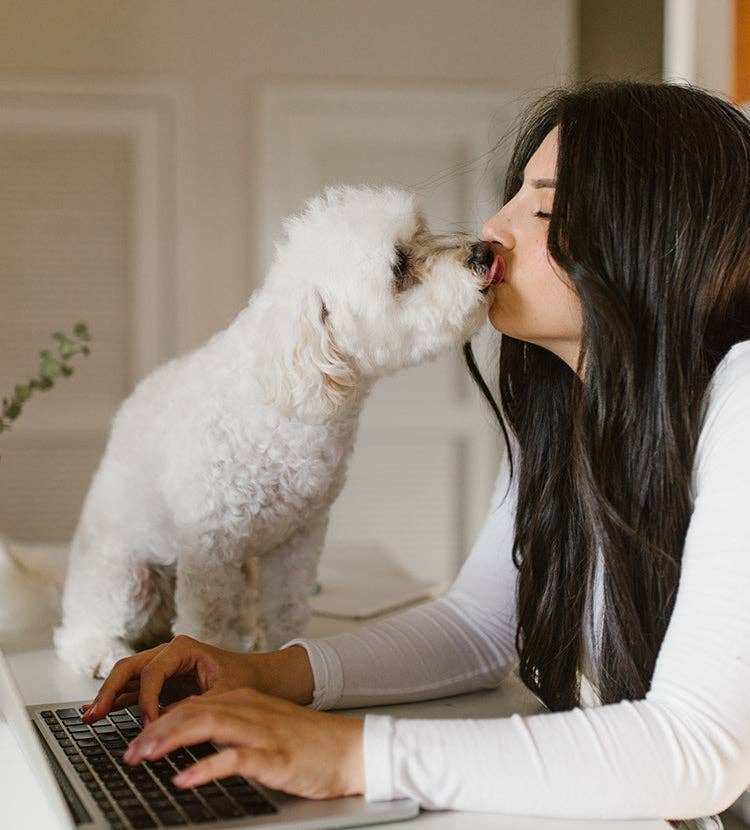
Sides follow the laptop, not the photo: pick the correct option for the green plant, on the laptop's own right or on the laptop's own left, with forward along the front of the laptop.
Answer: on the laptop's own left

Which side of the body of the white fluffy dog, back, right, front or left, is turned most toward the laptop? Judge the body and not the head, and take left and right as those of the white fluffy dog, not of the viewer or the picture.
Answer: right

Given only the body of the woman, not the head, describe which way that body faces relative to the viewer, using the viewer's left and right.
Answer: facing to the left of the viewer

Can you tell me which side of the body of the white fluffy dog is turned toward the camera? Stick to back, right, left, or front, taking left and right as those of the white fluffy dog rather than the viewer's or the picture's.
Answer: right

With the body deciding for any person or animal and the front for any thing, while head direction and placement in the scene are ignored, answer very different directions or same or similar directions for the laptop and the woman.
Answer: very different directions

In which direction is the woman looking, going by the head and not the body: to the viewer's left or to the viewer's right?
to the viewer's left

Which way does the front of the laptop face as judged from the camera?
facing to the right of the viewer
